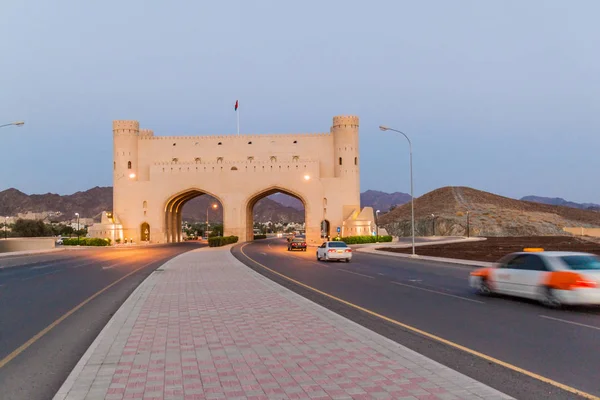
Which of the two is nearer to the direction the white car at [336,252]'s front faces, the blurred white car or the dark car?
the dark car

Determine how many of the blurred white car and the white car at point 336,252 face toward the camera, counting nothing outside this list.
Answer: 0

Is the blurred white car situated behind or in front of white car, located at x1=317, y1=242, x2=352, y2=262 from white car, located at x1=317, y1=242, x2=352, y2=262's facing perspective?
behind

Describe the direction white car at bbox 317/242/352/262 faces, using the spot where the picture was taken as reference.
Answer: facing away from the viewer and to the left of the viewer

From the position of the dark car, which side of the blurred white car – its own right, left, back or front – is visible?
front

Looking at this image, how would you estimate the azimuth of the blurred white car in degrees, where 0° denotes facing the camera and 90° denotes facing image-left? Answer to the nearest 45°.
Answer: approximately 135°

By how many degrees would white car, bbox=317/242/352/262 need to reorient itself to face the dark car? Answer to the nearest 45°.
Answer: approximately 45° to its right

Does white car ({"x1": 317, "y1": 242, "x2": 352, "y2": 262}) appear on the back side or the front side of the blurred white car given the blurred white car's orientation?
on the front side
